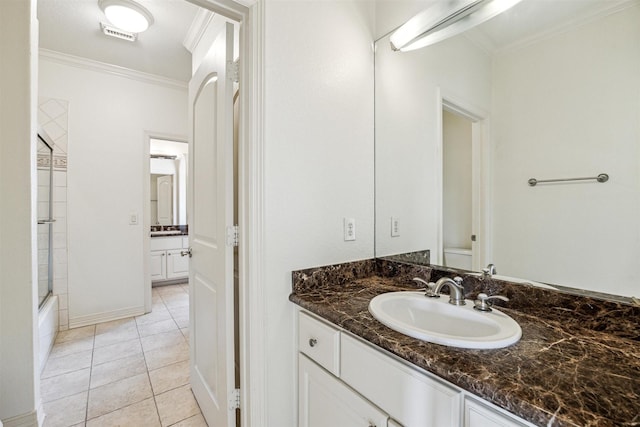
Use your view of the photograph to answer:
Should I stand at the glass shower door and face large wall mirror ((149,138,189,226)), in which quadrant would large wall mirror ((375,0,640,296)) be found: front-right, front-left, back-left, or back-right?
back-right

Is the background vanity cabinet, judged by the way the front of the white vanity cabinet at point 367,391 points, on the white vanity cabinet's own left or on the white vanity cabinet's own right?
on the white vanity cabinet's own right

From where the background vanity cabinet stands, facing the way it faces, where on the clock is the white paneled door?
The white paneled door is roughly at 12 o'clock from the background vanity cabinet.

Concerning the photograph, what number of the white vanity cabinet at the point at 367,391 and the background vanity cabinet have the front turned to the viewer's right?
0

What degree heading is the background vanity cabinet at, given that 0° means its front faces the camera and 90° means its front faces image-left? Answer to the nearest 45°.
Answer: approximately 0°

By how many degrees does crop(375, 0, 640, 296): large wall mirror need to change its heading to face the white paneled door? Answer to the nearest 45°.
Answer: approximately 45° to its right

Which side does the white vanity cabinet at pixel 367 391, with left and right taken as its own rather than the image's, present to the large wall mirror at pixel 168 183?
right

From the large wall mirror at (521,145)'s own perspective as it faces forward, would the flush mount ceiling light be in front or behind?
in front

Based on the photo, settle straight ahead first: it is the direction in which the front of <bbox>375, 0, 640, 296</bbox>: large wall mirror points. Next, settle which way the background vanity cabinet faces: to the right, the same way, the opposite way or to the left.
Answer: to the left
